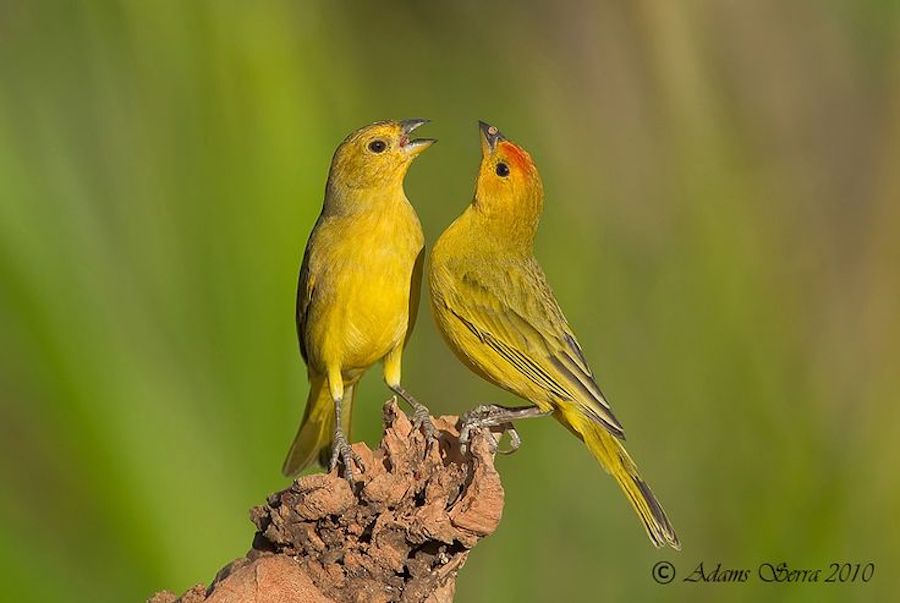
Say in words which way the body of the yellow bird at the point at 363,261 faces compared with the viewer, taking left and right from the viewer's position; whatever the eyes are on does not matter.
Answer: facing the viewer and to the right of the viewer

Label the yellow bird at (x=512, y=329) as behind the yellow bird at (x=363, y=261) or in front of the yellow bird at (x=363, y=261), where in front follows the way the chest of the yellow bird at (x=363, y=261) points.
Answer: in front
